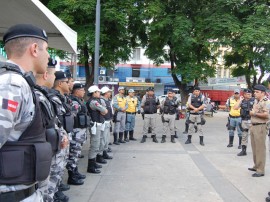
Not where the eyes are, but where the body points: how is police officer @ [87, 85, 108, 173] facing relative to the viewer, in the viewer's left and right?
facing to the right of the viewer

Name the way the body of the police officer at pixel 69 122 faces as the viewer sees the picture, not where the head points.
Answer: to the viewer's right

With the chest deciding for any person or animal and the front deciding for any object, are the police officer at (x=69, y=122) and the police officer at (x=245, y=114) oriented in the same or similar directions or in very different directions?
very different directions

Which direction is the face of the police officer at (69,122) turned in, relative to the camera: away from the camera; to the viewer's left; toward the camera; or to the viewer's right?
to the viewer's right

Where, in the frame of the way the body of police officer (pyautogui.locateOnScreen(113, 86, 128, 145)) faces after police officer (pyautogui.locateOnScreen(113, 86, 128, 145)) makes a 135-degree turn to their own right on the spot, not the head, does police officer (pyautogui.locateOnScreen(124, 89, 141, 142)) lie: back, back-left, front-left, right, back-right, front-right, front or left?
back-right

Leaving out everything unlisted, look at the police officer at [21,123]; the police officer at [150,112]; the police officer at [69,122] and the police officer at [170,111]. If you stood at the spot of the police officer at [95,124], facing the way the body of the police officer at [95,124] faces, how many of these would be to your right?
2

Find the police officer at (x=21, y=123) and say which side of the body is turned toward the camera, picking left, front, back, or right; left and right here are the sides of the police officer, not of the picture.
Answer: right

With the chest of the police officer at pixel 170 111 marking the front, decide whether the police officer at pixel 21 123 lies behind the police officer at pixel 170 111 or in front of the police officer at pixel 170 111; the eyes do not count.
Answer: in front

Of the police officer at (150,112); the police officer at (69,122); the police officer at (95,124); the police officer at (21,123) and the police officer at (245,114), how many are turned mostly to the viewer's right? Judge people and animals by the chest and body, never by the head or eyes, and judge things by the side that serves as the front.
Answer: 3

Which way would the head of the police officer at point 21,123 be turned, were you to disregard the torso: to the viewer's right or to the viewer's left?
to the viewer's right

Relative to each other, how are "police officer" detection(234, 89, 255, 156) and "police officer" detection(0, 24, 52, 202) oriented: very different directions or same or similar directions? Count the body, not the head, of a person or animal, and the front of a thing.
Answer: very different directions

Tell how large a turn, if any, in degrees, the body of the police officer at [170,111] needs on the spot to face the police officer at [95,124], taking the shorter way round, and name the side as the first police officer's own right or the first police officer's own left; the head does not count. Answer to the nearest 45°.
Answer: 0° — they already face them

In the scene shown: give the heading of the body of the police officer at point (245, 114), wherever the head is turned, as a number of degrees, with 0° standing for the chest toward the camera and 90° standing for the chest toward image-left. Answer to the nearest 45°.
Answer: approximately 45°
